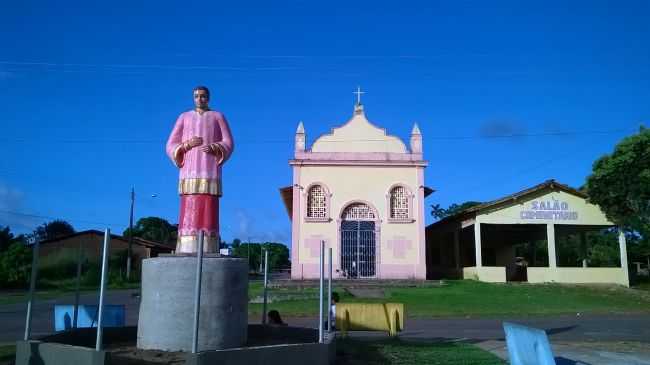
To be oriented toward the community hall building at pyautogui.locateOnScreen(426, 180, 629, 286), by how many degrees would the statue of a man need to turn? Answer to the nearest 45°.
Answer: approximately 135° to its left

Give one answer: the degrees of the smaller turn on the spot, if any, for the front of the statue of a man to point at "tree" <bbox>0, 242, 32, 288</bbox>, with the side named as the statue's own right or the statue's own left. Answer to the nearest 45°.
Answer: approximately 180°

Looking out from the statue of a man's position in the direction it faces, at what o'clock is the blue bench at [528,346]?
The blue bench is roughly at 10 o'clock from the statue of a man.

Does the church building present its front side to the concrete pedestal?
yes

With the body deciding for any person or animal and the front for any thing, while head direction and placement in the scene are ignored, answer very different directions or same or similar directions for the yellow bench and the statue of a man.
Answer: very different directions

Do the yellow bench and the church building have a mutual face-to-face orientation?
yes

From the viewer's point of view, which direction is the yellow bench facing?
away from the camera

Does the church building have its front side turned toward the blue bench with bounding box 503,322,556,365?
yes

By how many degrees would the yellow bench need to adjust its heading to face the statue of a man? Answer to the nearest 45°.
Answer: approximately 135° to its left

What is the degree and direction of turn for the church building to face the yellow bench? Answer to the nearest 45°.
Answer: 0° — it already faces it
